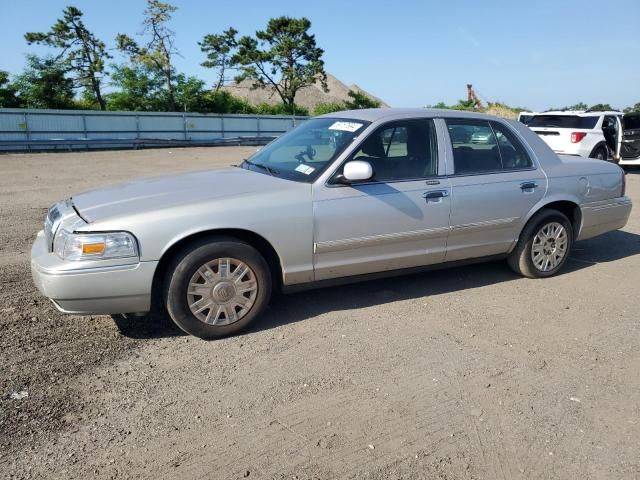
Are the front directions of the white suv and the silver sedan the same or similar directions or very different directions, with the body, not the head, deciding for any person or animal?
very different directions

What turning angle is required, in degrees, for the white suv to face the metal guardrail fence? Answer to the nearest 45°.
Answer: approximately 135° to its left

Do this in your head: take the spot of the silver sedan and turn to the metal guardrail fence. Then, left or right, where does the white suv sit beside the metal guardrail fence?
right

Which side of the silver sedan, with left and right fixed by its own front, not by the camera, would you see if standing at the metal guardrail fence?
right

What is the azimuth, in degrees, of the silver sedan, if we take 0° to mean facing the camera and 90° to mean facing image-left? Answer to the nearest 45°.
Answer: approximately 45°

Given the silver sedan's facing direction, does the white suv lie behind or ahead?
behind

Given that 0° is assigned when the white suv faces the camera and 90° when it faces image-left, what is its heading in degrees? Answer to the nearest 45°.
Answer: approximately 225°
